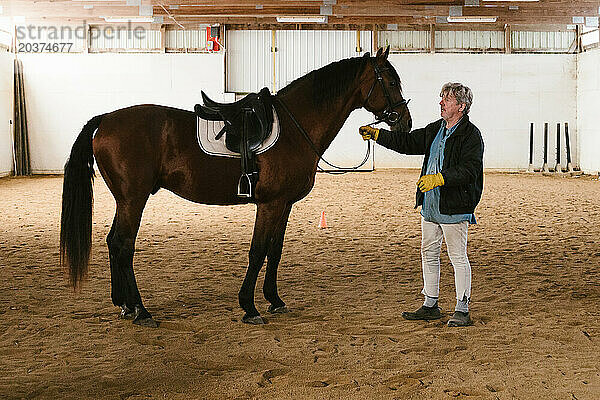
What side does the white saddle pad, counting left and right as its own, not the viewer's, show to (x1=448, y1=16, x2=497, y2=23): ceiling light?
left

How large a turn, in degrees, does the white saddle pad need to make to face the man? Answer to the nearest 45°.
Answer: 0° — it already faces them

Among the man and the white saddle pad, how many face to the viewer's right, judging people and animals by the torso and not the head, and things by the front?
1

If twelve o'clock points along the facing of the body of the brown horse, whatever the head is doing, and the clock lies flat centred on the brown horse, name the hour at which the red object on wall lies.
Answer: The red object on wall is roughly at 9 o'clock from the brown horse.

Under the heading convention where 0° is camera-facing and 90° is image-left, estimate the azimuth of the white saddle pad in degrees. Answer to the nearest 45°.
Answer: approximately 270°

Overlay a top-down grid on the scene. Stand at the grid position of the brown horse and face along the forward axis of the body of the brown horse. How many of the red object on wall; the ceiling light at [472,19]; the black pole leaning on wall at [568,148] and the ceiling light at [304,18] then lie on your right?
0

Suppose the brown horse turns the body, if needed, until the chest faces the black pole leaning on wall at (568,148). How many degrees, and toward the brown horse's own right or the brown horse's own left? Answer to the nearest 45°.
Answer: approximately 45° to the brown horse's own left

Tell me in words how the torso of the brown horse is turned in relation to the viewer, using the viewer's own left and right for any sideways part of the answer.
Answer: facing to the right of the viewer

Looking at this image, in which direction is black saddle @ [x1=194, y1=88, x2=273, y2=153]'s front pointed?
to the viewer's right

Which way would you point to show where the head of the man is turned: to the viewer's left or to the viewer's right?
to the viewer's left

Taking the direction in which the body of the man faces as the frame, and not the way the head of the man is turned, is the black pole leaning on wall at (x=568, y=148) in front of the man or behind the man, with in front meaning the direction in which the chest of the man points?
behind

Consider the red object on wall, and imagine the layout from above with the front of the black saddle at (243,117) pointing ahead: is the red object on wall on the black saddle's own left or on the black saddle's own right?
on the black saddle's own left

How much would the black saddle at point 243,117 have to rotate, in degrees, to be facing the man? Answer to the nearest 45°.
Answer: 0° — it already faces them

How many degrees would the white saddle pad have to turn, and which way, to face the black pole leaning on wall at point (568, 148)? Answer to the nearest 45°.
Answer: approximately 45° to its left

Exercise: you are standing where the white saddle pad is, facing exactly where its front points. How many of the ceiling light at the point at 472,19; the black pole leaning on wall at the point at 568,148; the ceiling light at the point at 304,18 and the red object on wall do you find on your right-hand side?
0

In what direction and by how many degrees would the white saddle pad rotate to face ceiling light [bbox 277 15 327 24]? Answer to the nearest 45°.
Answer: approximately 90° to its left

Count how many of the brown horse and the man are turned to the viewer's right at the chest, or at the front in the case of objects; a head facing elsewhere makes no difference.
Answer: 1
